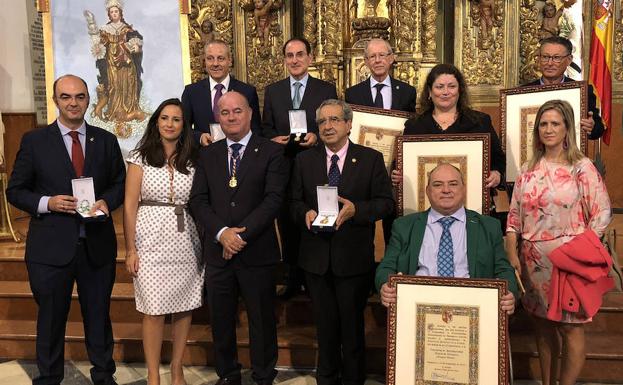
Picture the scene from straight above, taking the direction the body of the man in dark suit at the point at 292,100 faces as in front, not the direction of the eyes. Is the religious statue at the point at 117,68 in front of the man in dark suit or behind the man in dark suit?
behind

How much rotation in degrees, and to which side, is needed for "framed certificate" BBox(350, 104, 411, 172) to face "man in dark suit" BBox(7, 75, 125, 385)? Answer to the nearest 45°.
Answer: approximately 90° to its right

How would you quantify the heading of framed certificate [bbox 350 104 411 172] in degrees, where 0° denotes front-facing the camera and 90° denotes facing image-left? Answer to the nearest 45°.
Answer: approximately 0°
